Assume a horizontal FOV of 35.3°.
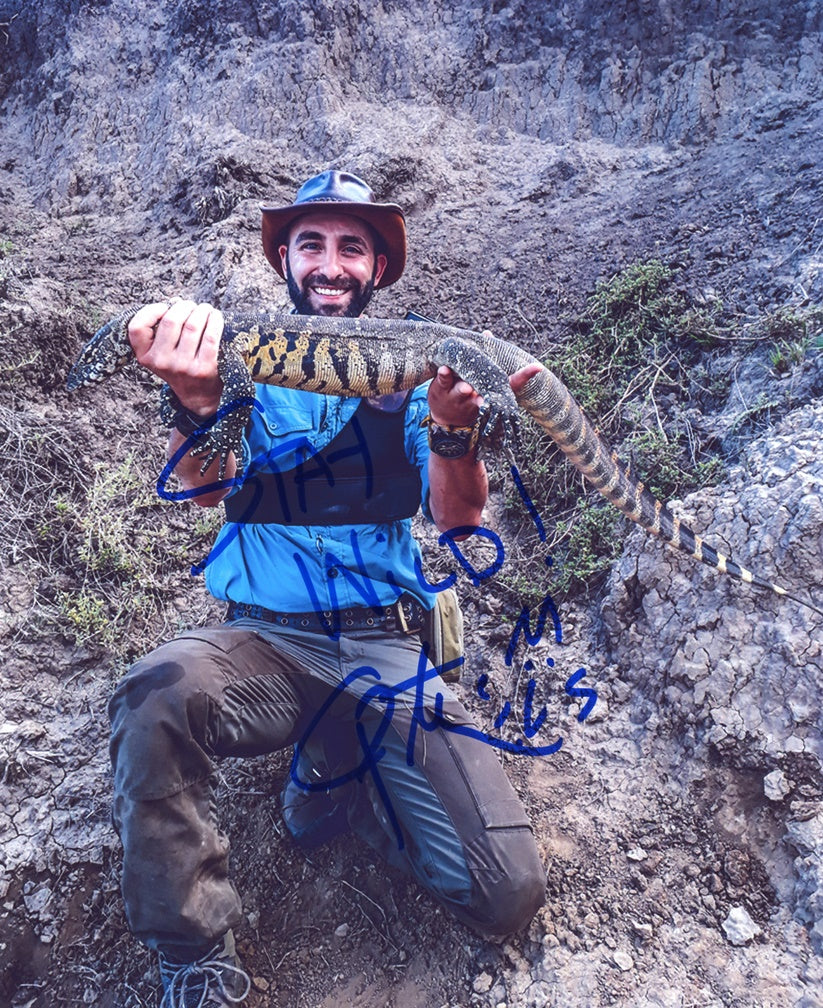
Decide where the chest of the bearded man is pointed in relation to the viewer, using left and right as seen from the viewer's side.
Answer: facing the viewer
